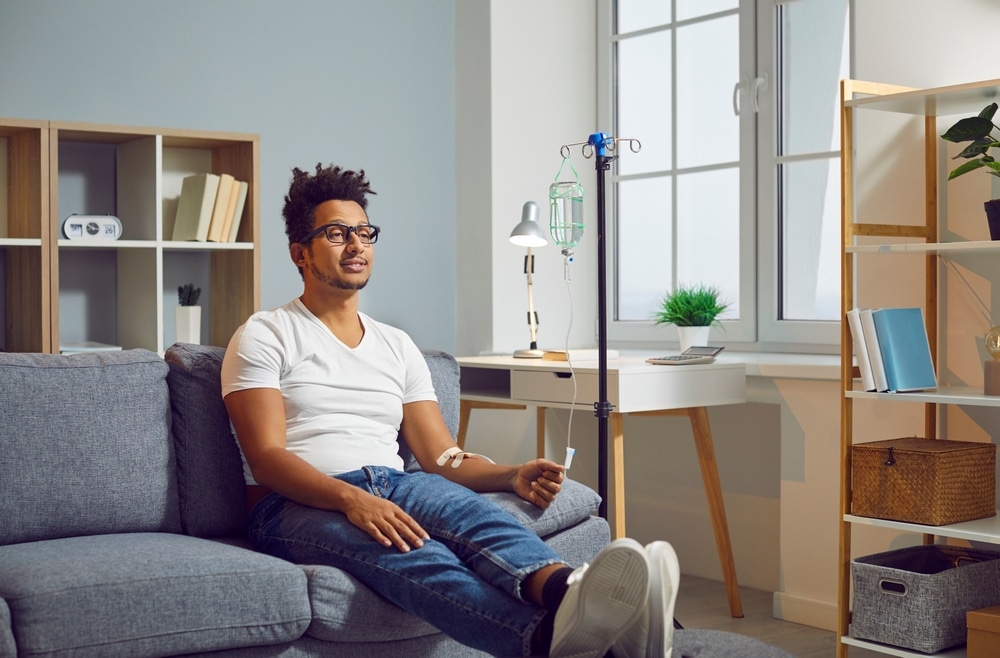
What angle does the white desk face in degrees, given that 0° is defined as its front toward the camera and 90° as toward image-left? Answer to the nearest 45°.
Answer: approximately 45°

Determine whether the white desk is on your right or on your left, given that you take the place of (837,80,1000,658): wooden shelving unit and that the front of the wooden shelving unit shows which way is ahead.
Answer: on your right

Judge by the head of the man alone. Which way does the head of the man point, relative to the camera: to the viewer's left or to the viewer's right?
to the viewer's right

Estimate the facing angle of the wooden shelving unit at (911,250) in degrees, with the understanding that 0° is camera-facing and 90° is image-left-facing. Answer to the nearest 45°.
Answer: approximately 45°

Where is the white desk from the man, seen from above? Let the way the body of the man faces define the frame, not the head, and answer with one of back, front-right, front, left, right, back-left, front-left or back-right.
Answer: left

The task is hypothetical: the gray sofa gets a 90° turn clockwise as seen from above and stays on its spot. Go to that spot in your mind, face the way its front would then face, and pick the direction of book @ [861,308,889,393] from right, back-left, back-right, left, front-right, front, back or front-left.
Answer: back

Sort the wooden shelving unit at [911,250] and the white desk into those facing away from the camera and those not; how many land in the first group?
0

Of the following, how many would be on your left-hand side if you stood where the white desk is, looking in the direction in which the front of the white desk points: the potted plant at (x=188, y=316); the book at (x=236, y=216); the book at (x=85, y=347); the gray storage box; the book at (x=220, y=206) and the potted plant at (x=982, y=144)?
2

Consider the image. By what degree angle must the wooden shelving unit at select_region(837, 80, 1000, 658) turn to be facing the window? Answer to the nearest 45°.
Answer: approximately 90° to its right

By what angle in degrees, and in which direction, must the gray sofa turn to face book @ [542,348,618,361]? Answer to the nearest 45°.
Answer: approximately 135° to its left

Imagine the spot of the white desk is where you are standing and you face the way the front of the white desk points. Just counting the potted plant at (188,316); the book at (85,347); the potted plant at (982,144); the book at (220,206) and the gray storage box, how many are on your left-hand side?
2

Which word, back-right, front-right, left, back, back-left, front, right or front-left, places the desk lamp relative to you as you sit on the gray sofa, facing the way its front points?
back-left

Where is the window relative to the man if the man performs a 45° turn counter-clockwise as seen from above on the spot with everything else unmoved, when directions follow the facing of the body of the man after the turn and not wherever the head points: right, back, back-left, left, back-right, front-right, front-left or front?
front-left

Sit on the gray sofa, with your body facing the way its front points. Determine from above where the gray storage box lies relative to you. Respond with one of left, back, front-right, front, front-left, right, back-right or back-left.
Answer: left

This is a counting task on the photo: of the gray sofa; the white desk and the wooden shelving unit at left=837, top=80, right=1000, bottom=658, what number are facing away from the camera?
0

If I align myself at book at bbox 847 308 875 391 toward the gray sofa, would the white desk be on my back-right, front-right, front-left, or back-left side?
front-right
